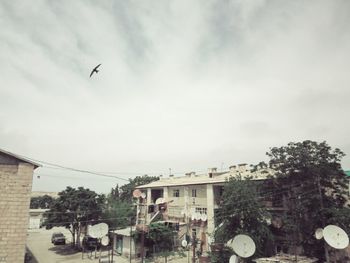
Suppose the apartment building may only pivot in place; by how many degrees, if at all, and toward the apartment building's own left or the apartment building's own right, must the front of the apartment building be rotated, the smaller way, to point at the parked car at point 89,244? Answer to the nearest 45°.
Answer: approximately 90° to the apartment building's own right

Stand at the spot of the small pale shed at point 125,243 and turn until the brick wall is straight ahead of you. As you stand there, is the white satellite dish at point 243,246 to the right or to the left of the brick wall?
left

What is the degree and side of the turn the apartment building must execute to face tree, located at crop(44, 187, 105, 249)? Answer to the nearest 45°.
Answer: approximately 90° to its right

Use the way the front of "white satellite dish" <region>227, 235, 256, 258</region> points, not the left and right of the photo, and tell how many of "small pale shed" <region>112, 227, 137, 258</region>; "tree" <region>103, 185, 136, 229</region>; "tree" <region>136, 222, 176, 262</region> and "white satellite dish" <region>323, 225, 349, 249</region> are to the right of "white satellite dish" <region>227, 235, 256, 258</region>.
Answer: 3

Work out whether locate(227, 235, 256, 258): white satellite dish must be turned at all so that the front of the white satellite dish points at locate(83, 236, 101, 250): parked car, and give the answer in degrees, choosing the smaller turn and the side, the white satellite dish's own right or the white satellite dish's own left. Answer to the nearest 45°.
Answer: approximately 90° to the white satellite dish's own right

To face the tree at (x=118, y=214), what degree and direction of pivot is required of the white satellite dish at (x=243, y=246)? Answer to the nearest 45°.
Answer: approximately 90° to its right

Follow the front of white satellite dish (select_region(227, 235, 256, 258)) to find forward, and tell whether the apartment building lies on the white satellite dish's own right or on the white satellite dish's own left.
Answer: on the white satellite dish's own right

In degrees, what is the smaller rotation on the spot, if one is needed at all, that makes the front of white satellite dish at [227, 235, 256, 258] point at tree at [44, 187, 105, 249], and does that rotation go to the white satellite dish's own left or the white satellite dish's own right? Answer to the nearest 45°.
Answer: approximately 90° to the white satellite dish's own right

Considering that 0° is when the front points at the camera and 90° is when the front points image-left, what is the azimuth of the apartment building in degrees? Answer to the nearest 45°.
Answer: approximately 0°

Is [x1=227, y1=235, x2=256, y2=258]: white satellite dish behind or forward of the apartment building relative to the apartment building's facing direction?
forward

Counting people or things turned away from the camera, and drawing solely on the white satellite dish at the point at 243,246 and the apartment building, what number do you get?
0

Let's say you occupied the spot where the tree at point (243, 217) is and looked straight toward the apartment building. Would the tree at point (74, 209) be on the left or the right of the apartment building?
left

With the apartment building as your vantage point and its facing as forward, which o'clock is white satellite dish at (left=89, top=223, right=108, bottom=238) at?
The white satellite dish is roughly at 1 o'clock from the apartment building.

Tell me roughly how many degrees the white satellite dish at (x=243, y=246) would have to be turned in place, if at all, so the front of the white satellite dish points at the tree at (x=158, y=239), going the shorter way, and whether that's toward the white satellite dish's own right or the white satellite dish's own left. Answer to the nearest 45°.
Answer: approximately 90° to the white satellite dish's own right

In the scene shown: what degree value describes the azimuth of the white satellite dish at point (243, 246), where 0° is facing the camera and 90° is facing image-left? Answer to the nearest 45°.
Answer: approximately 45°

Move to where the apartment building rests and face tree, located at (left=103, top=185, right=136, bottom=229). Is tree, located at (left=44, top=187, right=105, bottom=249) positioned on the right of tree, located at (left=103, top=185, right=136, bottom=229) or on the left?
left
